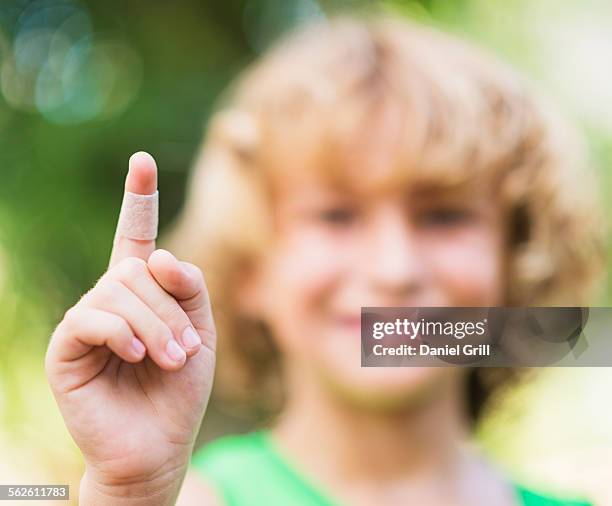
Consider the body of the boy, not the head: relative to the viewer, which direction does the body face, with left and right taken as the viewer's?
facing the viewer
